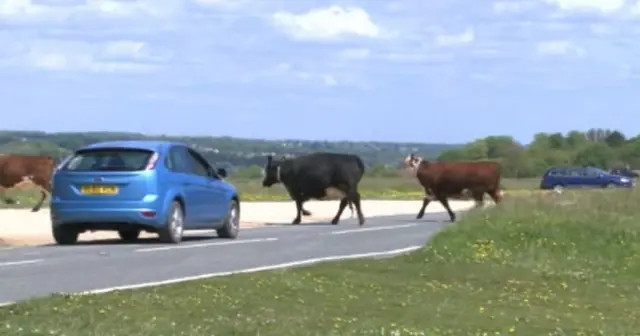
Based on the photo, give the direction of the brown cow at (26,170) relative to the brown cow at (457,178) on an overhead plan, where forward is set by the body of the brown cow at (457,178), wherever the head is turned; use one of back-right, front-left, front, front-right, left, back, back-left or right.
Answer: front

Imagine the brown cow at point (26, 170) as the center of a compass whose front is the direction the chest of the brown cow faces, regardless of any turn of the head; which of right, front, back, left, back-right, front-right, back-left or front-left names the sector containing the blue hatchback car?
left

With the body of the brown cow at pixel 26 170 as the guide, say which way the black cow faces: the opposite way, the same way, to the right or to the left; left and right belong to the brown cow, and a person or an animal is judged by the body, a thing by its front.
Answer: the same way

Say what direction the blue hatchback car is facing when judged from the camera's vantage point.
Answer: facing away from the viewer and to the right of the viewer

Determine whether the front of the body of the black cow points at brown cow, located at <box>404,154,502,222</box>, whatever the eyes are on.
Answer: no

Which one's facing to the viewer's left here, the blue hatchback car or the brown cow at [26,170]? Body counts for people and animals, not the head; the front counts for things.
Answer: the brown cow

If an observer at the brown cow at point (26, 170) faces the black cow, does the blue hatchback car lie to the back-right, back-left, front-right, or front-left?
front-right

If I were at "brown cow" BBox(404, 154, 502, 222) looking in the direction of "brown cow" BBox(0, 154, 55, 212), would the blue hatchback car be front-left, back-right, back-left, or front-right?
front-left

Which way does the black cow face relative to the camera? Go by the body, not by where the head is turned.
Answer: to the viewer's left

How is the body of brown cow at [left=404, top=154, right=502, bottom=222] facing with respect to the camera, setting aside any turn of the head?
to the viewer's left

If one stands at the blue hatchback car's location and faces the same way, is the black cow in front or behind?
in front

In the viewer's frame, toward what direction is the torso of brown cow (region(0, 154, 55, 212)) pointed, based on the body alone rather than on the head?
to the viewer's left
